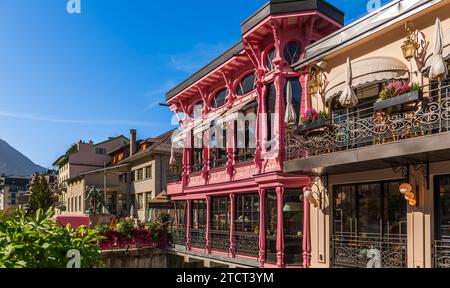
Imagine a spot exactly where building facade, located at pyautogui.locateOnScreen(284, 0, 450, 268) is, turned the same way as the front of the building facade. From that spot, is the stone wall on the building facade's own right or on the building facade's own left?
on the building facade's own right

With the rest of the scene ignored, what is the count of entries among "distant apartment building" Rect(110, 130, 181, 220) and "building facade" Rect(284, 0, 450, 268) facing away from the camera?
0

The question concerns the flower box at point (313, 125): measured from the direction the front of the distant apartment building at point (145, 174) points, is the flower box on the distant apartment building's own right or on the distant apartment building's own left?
on the distant apartment building's own left

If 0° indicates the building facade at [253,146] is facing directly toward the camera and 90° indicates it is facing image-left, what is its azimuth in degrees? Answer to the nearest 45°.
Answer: approximately 45°

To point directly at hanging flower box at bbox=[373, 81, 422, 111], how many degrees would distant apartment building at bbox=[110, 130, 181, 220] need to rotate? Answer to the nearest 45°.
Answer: approximately 45° to its left

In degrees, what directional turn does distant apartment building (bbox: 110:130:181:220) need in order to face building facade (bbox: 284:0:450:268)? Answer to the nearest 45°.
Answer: approximately 45° to its left

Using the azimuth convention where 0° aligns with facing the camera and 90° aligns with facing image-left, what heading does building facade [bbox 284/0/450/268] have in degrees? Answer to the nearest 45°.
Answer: approximately 45°

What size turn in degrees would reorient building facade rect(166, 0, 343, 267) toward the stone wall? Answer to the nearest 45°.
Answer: approximately 90° to its right

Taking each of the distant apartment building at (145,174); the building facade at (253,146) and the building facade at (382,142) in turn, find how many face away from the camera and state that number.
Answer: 0
